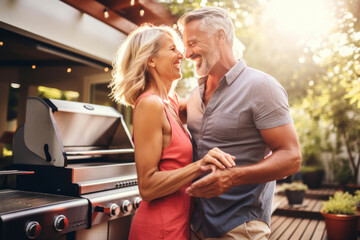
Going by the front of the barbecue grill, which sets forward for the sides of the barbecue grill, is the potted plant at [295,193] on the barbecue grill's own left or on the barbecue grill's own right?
on the barbecue grill's own left

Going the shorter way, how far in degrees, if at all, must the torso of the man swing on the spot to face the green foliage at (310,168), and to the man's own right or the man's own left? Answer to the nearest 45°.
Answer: approximately 135° to the man's own right

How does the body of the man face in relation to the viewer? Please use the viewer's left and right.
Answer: facing the viewer and to the left of the viewer

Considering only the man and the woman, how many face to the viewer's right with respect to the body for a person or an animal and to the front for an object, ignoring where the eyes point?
1

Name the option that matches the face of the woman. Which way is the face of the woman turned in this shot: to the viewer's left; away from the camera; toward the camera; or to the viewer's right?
to the viewer's right

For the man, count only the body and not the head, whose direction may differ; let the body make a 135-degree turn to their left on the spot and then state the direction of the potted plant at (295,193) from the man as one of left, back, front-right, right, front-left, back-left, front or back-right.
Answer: left

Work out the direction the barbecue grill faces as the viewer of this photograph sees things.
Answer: facing the viewer and to the right of the viewer

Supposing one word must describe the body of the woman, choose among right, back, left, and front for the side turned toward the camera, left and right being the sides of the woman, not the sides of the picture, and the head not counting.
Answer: right

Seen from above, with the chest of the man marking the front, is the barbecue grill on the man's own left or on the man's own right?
on the man's own right

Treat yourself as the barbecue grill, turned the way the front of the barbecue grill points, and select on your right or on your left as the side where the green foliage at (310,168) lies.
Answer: on your left

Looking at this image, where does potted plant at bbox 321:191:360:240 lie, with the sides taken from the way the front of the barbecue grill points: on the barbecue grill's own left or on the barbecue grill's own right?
on the barbecue grill's own left

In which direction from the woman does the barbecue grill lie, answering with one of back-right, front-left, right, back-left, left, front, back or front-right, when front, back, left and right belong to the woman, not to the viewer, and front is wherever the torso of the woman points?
back-left

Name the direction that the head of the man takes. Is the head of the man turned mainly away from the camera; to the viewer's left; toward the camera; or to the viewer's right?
to the viewer's left

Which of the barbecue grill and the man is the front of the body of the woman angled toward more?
the man

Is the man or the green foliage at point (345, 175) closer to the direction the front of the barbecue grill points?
the man
